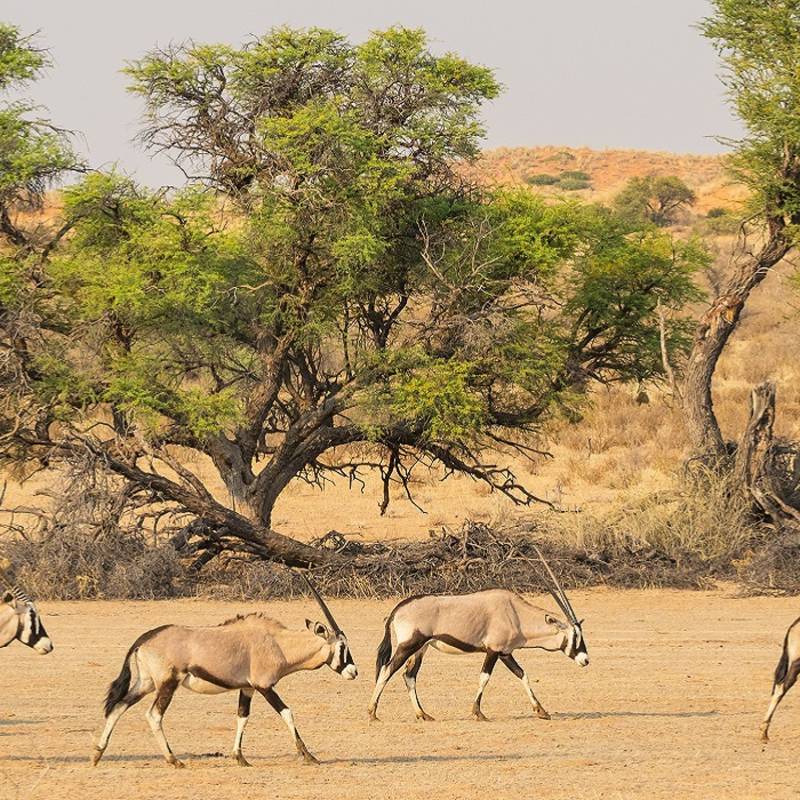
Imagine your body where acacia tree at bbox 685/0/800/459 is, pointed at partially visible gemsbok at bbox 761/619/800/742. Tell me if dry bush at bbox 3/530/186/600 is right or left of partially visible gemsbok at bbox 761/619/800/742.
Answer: right

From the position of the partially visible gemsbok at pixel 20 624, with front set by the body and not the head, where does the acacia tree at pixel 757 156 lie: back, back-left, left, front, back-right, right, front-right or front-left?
front-left

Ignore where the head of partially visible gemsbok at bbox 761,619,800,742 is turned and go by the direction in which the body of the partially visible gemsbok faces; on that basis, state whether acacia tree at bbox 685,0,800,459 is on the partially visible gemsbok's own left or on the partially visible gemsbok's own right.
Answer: on the partially visible gemsbok's own left

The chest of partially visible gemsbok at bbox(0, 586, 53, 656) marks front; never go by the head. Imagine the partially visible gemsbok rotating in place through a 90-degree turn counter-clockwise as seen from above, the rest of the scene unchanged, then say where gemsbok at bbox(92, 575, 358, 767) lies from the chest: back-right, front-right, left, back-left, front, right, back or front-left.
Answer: back-right

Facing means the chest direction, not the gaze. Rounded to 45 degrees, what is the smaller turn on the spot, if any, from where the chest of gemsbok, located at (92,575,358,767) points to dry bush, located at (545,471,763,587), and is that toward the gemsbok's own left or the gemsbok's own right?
approximately 45° to the gemsbok's own left

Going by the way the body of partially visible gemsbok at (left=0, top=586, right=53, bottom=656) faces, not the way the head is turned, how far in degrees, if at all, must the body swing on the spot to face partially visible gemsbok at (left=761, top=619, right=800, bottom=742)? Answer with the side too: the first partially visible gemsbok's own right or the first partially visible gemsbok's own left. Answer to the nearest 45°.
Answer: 0° — it already faces it

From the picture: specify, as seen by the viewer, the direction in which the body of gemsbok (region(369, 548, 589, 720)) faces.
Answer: to the viewer's right

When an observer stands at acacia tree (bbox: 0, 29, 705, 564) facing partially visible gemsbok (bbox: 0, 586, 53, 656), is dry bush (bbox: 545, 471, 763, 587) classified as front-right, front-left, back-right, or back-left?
back-left

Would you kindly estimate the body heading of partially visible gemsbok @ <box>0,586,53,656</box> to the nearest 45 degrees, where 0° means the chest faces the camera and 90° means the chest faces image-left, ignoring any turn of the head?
approximately 270°

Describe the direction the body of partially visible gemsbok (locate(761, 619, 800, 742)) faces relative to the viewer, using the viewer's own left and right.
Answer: facing to the right of the viewer

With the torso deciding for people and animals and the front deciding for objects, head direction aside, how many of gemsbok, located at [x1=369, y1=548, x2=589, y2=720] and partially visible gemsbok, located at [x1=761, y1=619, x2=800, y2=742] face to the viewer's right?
2

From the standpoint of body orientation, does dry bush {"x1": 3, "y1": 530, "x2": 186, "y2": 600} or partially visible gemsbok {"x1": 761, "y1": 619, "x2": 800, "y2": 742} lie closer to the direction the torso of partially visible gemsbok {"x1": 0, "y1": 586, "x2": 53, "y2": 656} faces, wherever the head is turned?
the partially visible gemsbok

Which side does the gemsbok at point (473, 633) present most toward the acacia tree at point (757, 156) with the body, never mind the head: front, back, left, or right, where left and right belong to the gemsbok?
left

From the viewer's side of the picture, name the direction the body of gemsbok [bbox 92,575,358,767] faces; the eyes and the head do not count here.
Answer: to the viewer's right

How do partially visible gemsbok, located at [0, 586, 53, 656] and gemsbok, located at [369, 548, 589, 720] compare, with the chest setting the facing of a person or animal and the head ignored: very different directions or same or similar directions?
same or similar directions
